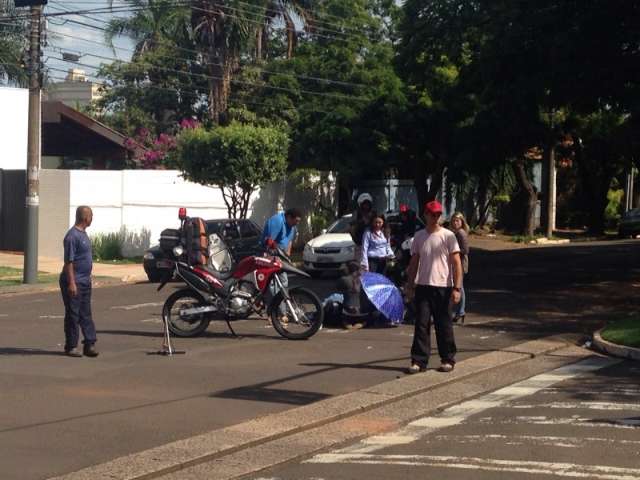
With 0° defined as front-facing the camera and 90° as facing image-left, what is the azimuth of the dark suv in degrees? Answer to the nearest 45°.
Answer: approximately 45°

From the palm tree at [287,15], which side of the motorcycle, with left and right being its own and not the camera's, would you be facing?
left

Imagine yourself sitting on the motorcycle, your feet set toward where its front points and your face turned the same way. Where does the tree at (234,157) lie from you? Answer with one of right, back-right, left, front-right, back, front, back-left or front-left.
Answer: left

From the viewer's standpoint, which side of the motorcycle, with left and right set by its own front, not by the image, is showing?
right

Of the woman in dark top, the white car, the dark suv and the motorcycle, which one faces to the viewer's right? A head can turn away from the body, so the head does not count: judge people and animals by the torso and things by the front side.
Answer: the motorcycle

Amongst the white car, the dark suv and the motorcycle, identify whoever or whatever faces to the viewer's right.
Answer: the motorcycle

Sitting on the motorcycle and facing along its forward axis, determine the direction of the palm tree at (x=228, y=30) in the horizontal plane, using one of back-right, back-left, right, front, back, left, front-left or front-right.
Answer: left

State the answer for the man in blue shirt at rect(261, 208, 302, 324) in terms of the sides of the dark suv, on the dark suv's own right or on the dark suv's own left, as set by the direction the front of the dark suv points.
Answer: on the dark suv's own left

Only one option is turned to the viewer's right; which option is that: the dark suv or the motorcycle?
the motorcycle

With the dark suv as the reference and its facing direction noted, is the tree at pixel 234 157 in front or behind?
behind

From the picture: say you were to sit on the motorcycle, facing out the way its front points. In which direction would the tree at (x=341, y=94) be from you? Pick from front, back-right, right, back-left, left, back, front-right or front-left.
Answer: left
